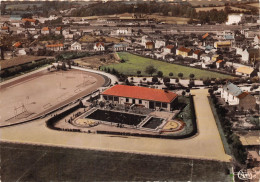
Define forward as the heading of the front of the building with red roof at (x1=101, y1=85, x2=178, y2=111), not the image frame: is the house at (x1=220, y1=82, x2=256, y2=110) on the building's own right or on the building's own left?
on the building's own left

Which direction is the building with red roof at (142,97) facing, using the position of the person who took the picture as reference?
facing the viewer

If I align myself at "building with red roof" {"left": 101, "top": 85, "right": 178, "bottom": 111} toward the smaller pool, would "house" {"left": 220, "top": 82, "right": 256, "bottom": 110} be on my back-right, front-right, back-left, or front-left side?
front-left

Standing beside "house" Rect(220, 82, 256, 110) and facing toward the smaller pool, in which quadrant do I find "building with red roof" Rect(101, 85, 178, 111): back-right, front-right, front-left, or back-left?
front-right

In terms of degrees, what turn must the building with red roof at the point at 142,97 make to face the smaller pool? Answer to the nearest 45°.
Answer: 0° — it already faces it

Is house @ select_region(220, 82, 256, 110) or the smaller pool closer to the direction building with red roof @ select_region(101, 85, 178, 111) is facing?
the smaller pool
